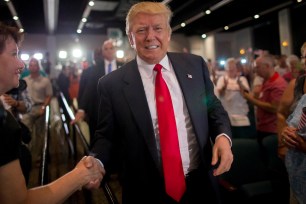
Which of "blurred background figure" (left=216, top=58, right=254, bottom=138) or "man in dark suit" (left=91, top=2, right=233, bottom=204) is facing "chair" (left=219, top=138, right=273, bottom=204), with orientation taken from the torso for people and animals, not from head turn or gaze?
the blurred background figure

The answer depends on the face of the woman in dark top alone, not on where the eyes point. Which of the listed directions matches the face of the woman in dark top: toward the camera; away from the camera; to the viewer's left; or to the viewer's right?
to the viewer's right

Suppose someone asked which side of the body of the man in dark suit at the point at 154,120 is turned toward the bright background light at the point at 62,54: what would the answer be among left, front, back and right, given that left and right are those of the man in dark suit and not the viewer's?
back

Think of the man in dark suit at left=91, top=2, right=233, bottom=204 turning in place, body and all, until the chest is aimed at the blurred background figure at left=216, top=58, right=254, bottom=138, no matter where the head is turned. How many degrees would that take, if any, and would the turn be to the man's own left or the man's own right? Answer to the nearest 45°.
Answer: approximately 180°

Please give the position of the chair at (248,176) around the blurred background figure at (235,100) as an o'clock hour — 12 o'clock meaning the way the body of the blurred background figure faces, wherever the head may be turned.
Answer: The chair is roughly at 12 o'clock from the blurred background figure.

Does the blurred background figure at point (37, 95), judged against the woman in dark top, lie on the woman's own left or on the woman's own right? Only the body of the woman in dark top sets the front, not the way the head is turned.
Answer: on the woman's own left

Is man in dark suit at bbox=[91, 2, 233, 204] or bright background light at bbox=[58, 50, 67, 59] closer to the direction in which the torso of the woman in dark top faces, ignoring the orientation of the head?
the man in dark suit

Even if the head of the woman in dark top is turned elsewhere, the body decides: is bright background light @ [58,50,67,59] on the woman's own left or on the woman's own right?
on the woman's own left

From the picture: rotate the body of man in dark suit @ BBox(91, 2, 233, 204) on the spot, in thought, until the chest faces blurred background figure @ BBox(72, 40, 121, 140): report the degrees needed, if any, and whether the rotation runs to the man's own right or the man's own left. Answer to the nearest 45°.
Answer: approximately 180°

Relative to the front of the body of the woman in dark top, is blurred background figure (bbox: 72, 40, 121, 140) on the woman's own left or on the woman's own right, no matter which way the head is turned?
on the woman's own left

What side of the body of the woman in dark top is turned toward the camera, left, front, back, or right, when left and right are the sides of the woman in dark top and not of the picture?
right
